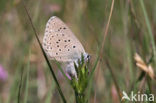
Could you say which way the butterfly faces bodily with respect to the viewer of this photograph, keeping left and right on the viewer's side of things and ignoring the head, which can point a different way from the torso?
facing to the right of the viewer
